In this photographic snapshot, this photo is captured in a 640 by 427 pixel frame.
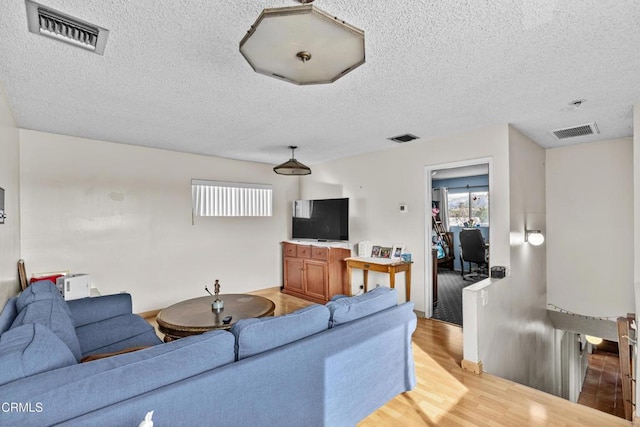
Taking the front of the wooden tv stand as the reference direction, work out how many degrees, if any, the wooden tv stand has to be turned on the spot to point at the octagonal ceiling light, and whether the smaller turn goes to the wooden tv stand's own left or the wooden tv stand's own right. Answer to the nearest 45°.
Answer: approximately 45° to the wooden tv stand's own left

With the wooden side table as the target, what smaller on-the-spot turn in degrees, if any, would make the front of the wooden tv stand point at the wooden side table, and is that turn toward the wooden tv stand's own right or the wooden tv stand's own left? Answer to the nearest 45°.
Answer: approximately 90° to the wooden tv stand's own left

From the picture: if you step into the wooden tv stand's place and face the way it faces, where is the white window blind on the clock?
The white window blind is roughly at 2 o'clock from the wooden tv stand.

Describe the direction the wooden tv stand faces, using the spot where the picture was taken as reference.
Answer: facing the viewer and to the left of the viewer

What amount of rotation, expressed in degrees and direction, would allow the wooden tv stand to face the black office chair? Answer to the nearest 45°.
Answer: approximately 135° to its left

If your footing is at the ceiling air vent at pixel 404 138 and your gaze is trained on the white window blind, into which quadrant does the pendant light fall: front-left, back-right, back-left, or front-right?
front-left

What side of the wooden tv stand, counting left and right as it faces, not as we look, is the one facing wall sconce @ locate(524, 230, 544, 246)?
left
